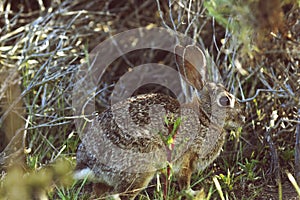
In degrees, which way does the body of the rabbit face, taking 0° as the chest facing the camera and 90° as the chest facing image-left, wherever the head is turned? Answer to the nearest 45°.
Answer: approximately 270°
